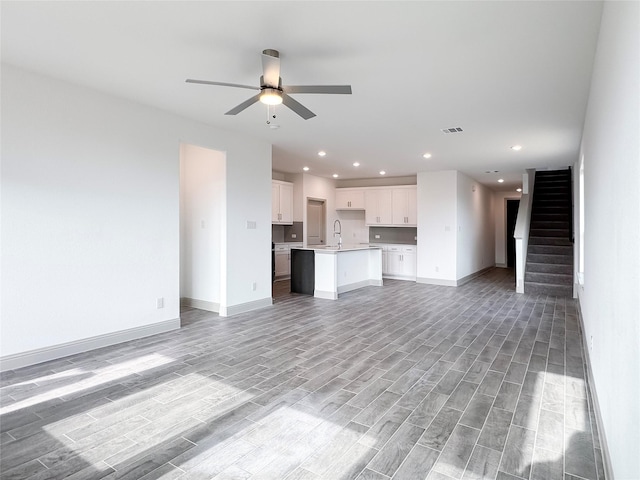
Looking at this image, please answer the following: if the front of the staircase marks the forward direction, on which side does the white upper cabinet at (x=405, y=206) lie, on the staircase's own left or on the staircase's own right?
on the staircase's own right

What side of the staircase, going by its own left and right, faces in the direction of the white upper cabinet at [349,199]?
right

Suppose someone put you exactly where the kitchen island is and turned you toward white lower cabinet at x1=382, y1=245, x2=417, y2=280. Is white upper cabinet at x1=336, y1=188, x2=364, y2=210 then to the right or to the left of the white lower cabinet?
left

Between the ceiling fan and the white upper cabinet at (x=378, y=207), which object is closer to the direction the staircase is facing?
the ceiling fan

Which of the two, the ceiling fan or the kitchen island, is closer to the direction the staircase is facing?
the ceiling fan

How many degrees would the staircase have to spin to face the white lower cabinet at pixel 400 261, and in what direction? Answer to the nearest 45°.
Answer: approximately 90° to its right

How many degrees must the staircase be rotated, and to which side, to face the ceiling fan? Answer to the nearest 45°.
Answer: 0° — it already faces it

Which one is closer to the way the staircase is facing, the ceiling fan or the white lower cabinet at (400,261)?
the ceiling fan

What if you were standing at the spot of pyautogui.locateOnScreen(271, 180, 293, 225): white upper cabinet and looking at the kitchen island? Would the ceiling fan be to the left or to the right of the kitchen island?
right

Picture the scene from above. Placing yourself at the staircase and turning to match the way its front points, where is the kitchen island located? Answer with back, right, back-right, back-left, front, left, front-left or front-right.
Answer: front-right

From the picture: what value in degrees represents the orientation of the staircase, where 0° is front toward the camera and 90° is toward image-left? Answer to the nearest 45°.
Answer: approximately 0°

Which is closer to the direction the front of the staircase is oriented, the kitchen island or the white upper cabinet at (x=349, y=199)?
the kitchen island
